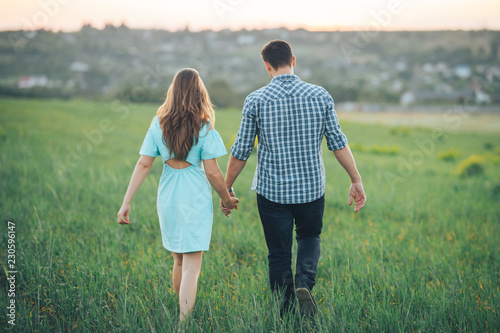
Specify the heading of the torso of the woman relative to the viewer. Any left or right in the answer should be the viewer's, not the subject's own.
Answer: facing away from the viewer

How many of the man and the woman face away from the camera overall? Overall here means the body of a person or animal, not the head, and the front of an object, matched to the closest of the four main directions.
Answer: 2

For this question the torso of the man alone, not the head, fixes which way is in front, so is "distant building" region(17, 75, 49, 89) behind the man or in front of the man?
in front

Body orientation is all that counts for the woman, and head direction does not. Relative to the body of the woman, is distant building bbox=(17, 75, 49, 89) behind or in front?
in front

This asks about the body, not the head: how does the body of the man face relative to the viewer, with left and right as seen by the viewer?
facing away from the viewer

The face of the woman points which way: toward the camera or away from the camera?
away from the camera
